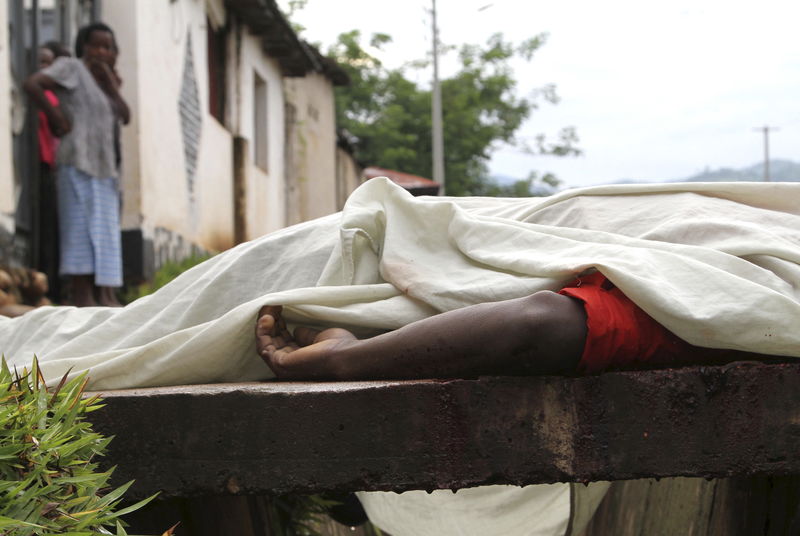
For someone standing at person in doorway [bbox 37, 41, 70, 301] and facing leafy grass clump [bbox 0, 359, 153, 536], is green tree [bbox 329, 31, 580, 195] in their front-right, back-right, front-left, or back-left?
back-left

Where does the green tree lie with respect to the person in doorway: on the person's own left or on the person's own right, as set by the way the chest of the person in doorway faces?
on the person's own left

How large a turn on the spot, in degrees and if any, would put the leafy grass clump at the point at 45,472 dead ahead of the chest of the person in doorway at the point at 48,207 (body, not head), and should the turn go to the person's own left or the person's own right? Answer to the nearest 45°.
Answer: approximately 45° to the person's own right

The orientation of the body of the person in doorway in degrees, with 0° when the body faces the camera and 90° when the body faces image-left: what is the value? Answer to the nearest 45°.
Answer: approximately 315°

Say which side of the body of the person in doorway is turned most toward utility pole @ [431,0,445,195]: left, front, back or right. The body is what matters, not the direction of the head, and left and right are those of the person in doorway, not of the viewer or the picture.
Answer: left

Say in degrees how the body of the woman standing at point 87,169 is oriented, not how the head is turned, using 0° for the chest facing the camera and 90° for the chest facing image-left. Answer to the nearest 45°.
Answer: approximately 315°
